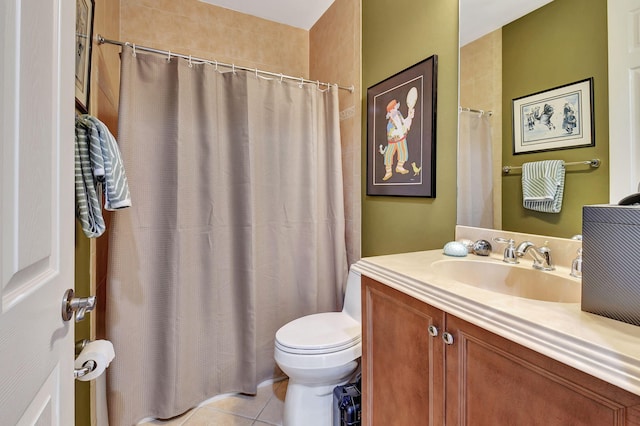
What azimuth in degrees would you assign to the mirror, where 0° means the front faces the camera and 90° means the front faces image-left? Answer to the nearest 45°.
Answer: approximately 45°

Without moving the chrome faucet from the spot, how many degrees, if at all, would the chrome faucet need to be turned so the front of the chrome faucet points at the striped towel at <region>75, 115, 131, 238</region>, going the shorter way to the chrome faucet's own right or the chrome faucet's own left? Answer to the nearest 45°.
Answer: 0° — it already faces it

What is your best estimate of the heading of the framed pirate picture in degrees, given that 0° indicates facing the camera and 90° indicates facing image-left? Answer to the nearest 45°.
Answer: approximately 45°

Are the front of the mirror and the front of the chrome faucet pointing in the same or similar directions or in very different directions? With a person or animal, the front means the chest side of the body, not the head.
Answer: same or similar directions

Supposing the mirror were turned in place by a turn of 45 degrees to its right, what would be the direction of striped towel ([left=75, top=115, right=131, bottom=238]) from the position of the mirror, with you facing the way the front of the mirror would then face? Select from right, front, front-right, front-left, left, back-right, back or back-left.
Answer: front-left

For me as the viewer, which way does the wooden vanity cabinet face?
facing the viewer and to the left of the viewer

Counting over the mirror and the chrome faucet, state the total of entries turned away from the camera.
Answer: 0

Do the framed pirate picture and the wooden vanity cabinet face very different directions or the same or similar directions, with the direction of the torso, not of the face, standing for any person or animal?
same or similar directions

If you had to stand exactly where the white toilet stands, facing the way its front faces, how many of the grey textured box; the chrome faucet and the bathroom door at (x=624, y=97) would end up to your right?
0

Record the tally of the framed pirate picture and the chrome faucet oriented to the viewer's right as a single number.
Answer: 0

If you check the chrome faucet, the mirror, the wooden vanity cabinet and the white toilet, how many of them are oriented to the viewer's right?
0

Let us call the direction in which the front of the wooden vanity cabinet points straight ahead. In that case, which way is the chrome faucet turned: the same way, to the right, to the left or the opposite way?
the same way

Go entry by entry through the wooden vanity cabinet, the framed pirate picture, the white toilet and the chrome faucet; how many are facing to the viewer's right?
0

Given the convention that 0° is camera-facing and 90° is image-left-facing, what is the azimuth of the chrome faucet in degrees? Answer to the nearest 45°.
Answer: approximately 45°

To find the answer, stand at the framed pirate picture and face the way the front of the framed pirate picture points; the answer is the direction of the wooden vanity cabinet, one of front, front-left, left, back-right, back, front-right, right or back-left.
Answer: front-left
